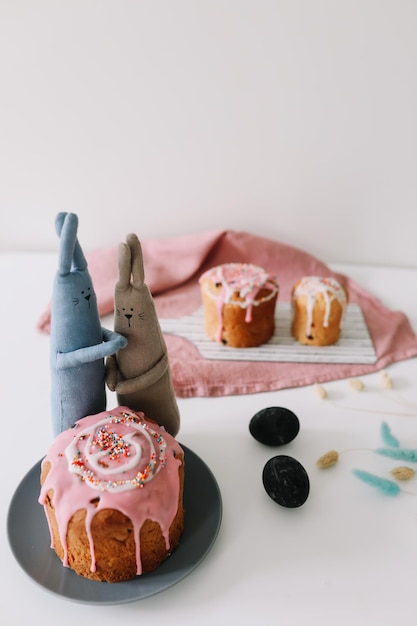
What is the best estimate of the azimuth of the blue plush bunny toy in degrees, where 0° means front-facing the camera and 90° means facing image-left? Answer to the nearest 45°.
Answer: approximately 315°

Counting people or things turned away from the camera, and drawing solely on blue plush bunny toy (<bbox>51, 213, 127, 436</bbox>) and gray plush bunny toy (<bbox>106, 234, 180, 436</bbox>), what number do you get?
0

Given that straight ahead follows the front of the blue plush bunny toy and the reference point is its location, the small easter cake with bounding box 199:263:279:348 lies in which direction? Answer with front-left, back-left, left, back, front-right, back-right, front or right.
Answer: left

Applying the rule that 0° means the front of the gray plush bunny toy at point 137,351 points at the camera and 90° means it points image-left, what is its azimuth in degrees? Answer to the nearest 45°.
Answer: approximately 45°

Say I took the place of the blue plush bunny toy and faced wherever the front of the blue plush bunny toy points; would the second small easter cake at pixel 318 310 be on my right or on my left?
on my left
